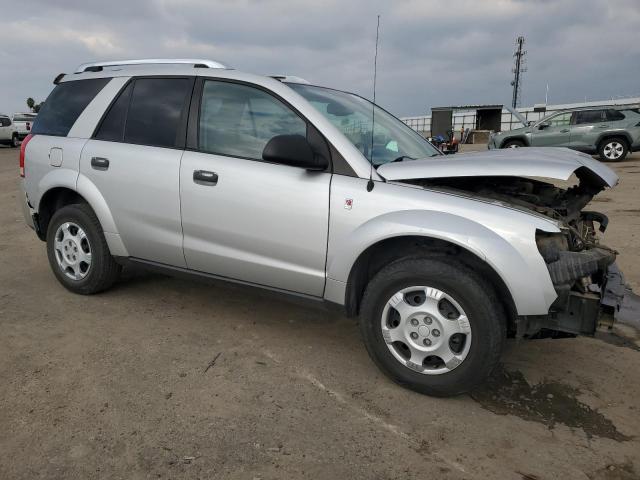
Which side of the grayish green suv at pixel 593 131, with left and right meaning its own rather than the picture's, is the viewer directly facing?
left

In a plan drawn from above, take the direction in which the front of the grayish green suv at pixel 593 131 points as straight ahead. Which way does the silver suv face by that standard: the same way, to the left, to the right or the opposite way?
the opposite way

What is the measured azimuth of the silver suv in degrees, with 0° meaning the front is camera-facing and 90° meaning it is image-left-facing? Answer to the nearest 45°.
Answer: approximately 315°

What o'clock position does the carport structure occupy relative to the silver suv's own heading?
The carport structure is roughly at 8 o'clock from the silver suv.

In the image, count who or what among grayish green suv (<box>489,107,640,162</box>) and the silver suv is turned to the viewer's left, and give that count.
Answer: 1

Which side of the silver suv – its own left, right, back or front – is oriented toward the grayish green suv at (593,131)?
left

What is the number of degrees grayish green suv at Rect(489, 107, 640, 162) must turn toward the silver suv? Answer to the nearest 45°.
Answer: approximately 90° to its left

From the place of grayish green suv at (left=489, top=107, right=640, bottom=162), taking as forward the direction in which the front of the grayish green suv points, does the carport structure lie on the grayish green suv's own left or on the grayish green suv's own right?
on the grayish green suv's own right
